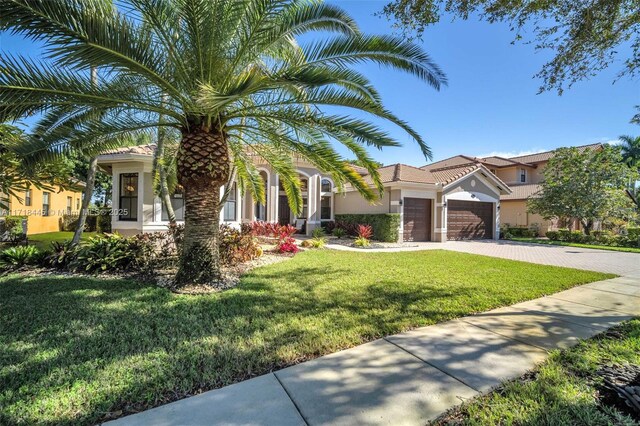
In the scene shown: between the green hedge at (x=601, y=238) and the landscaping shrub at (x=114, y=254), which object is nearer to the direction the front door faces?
the landscaping shrub

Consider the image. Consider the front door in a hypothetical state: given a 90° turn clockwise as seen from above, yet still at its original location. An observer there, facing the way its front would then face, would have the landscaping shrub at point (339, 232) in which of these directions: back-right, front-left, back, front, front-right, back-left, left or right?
back-left

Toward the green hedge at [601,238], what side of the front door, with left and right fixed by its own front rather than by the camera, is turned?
left

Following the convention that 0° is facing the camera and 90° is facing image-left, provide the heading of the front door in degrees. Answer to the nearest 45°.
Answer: approximately 0°

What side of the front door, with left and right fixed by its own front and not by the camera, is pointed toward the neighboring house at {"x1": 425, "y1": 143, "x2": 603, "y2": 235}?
left

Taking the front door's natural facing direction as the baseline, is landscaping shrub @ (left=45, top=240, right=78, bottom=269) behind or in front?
in front

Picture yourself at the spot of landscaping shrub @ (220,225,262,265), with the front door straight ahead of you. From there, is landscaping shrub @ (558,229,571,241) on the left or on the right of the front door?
right

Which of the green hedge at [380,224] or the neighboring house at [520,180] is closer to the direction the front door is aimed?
the green hedge

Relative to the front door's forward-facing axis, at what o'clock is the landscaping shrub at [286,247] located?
The landscaping shrub is roughly at 12 o'clock from the front door.

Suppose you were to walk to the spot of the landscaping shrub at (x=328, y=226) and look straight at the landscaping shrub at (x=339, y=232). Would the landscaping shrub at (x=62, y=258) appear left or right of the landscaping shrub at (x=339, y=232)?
right

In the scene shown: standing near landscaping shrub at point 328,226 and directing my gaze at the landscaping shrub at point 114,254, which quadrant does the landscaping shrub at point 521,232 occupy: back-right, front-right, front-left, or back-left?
back-left

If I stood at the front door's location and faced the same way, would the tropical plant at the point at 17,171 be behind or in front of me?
in front

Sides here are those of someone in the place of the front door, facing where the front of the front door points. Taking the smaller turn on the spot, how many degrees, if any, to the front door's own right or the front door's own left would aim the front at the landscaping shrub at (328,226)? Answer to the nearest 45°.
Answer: approximately 45° to the front door's own left

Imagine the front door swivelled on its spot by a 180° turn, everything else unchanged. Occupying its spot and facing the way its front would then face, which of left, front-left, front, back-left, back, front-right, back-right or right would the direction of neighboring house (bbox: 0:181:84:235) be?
left
